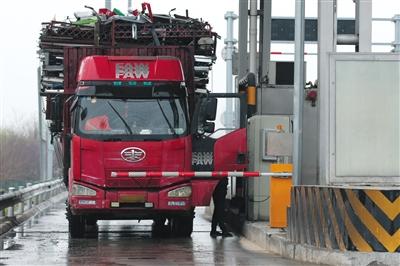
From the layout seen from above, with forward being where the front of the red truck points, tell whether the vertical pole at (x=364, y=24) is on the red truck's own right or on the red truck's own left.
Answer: on the red truck's own left

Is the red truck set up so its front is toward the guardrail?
no

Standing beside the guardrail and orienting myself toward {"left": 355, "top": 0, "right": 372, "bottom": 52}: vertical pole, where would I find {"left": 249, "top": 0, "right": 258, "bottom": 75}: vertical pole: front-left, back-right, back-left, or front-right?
front-left

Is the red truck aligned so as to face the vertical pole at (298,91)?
no

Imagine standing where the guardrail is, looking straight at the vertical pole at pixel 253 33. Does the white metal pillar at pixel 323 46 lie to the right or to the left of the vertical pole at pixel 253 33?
right

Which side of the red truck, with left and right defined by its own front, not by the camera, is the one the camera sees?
front

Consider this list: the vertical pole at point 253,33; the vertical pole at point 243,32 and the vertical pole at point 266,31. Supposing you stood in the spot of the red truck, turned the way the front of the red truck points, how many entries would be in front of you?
0

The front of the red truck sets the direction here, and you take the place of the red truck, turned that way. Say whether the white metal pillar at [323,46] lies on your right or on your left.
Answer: on your left
